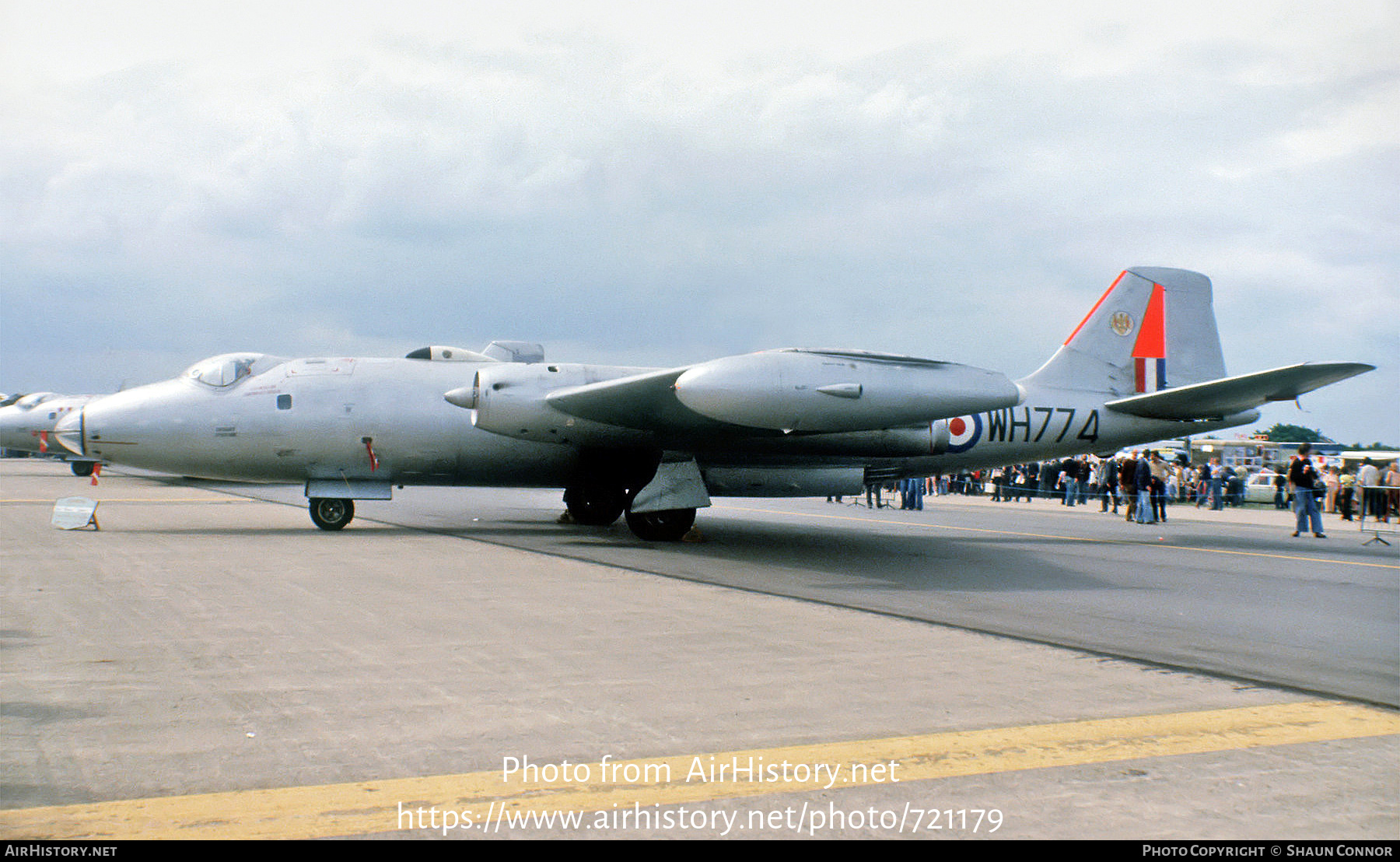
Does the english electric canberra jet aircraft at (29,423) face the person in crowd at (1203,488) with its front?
no

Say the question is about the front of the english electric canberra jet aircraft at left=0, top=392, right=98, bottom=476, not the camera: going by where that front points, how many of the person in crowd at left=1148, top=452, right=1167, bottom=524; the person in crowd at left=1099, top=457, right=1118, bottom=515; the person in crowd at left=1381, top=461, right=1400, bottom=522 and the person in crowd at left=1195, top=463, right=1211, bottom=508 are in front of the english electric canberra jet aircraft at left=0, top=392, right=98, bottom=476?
0

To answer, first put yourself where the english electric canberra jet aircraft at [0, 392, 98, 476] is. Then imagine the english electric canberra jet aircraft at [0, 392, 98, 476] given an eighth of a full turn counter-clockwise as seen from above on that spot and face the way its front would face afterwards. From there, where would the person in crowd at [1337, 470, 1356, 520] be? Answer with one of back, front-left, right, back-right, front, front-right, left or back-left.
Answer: left

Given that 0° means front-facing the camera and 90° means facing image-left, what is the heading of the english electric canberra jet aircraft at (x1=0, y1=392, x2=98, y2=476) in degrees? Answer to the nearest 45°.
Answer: approximately 90°

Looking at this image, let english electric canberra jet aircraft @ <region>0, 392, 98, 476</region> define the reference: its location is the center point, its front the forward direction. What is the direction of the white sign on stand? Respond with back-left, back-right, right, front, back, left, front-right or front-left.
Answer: left

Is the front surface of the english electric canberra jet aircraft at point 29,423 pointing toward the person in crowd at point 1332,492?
no

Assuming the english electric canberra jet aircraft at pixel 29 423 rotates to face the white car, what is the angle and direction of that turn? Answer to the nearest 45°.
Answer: approximately 180°

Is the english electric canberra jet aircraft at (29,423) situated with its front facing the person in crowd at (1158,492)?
no

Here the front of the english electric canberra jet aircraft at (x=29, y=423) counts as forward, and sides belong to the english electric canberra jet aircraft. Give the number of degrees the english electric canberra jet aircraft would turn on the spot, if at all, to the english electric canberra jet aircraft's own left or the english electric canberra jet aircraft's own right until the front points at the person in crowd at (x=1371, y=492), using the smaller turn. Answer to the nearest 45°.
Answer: approximately 135° to the english electric canberra jet aircraft's own left

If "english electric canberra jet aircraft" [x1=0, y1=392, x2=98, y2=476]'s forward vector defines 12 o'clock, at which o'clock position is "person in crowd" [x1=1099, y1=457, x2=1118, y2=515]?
The person in crowd is roughly at 7 o'clock from the english electric canberra jet aircraft.

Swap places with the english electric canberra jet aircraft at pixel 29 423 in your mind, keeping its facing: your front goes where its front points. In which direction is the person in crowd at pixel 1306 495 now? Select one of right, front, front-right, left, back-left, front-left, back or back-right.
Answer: back-left

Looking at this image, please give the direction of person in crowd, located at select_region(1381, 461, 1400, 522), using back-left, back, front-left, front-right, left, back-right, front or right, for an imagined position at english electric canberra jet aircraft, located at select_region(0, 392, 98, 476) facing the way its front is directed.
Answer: back-left
